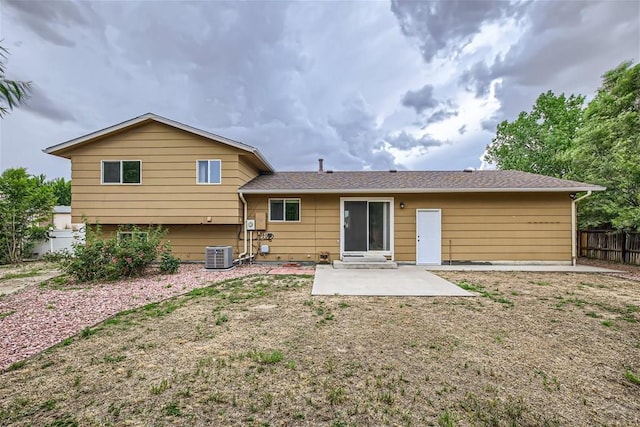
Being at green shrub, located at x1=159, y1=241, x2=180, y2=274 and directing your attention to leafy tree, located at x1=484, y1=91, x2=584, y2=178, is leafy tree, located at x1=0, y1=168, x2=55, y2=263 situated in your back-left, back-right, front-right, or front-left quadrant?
back-left

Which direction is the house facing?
away from the camera

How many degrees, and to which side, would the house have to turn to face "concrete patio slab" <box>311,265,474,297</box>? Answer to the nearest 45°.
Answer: approximately 135° to its right

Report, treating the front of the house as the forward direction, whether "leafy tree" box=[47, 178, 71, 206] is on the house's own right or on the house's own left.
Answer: on the house's own left

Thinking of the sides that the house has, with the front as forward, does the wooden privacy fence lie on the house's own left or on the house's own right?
on the house's own right

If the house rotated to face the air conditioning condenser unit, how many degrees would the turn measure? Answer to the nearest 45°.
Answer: approximately 135° to its left
